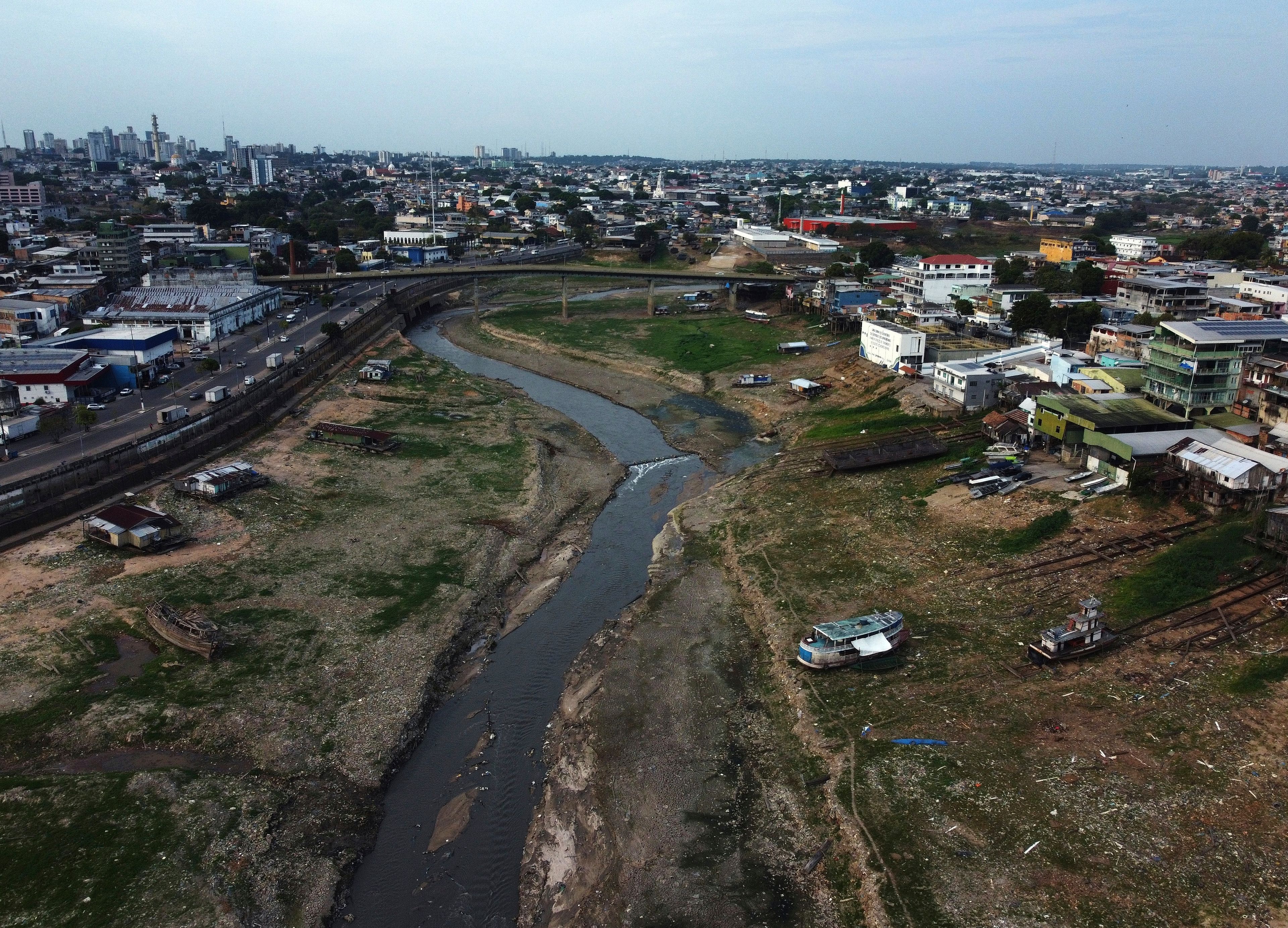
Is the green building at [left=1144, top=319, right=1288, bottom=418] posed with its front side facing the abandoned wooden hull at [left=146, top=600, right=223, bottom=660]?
yes

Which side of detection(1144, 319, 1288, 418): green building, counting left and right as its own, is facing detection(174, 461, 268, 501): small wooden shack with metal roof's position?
front

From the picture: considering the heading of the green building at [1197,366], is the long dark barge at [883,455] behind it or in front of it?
in front

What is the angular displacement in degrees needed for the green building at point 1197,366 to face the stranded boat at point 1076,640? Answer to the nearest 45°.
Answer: approximately 45° to its left

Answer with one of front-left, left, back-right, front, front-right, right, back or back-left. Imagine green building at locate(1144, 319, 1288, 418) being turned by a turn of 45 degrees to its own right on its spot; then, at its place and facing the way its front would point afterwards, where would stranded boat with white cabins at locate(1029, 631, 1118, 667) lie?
left

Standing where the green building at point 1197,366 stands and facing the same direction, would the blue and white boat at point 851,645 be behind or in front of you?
in front

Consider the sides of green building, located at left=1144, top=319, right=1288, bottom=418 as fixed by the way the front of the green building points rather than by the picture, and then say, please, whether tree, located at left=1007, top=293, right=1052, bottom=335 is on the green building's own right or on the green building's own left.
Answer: on the green building's own right

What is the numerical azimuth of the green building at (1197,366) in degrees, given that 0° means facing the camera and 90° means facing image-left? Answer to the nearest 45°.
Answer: approximately 45°
